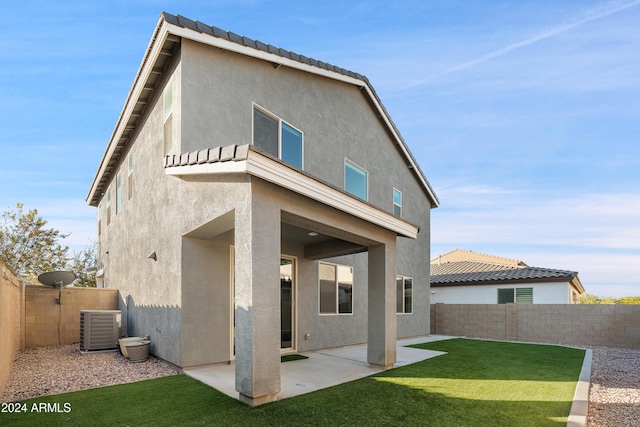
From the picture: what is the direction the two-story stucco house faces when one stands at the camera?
facing away from the viewer and to the left of the viewer

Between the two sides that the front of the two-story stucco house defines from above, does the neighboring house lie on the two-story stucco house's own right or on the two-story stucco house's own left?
on the two-story stucco house's own right
